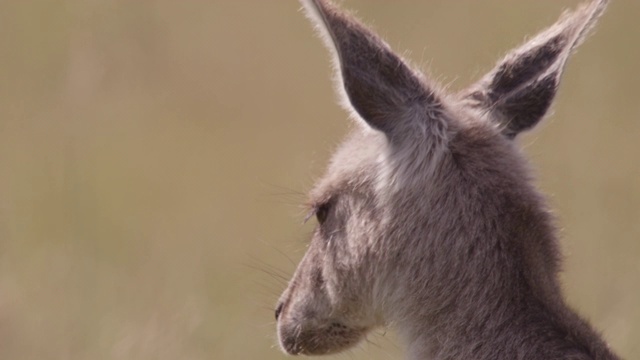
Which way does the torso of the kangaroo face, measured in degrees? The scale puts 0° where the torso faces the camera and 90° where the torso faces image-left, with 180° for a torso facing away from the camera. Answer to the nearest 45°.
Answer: approximately 135°
